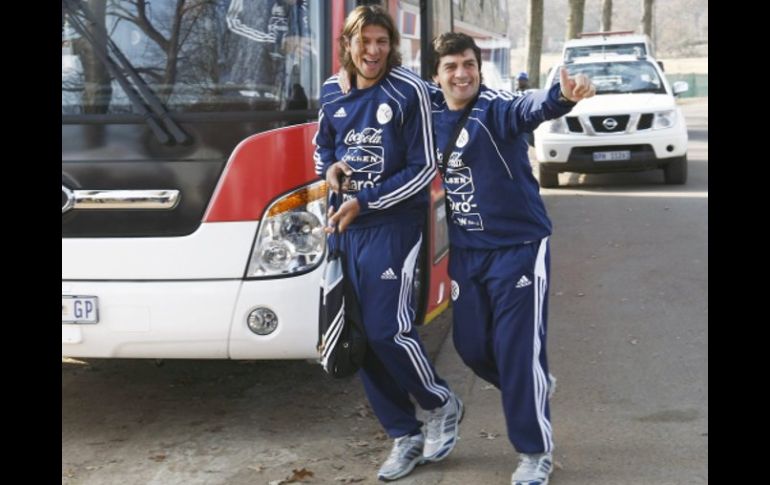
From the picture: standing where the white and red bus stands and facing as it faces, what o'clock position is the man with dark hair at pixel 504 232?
The man with dark hair is roughly at 10 o'clock from the white and red bus.

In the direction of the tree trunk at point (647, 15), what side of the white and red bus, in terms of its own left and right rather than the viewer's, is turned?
back

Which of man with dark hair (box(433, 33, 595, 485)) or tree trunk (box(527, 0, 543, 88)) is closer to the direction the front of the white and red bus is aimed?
the man with dark hair

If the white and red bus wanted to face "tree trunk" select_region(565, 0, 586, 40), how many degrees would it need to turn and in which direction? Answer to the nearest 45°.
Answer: approximately 180°

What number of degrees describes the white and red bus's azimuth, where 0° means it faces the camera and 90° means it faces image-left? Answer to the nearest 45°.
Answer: approximately 0°

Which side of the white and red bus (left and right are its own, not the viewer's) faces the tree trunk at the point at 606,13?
back

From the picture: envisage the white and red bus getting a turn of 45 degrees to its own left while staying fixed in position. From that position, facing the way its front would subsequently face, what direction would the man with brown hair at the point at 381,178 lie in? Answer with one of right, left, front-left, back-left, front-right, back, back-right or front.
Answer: front

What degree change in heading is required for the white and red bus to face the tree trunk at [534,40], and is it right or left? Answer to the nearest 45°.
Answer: approximately 180°
